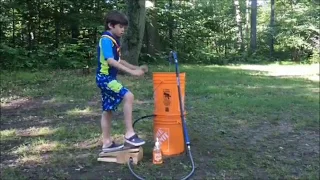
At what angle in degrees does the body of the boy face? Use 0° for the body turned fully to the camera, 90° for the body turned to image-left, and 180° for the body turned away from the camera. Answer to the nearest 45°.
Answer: approximately 270°

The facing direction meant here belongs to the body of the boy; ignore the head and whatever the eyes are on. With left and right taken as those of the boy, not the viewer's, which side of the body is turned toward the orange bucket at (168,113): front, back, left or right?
front
